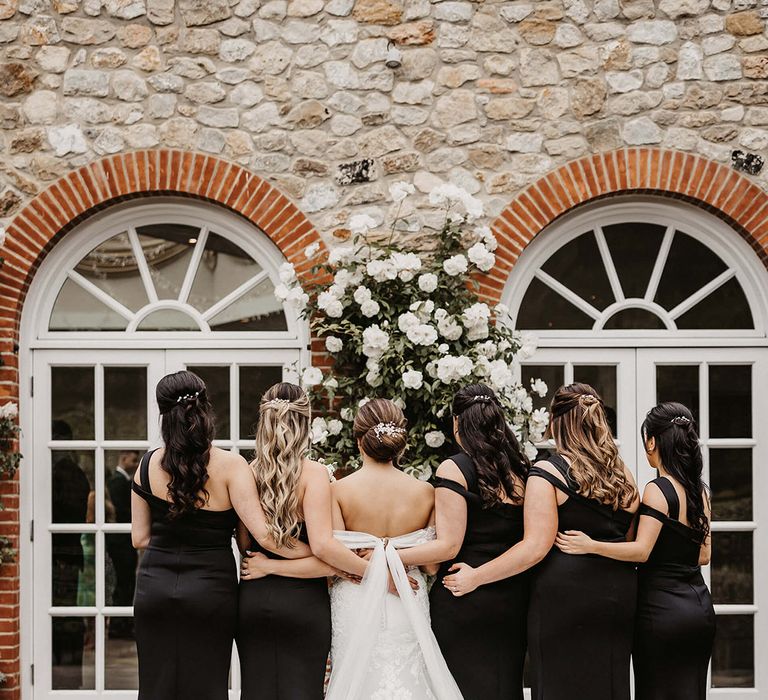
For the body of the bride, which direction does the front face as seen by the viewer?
away from the camera

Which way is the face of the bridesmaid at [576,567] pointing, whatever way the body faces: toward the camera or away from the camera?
away from the camera

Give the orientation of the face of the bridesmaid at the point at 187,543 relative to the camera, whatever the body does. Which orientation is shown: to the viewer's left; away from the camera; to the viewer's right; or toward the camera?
away from the camera

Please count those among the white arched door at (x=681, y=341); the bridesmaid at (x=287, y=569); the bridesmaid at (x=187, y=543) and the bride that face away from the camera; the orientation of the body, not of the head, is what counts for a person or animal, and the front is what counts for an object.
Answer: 3

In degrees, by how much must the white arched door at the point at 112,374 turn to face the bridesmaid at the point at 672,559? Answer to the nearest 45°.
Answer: approximately 45° to its left

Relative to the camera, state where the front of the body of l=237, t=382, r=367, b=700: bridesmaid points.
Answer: away from the camera

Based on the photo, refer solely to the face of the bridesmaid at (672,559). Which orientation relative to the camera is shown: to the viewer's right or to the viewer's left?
to the viewer's left

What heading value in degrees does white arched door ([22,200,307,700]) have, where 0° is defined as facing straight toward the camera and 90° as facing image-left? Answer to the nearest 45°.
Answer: approximately 0°

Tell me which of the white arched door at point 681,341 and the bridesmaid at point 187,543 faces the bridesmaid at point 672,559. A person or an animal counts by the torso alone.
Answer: the white arched door
